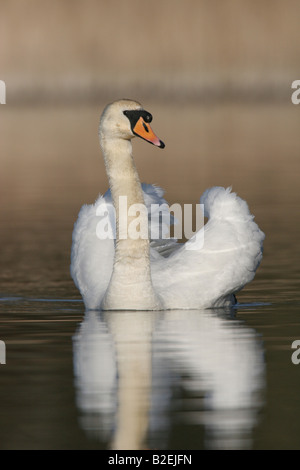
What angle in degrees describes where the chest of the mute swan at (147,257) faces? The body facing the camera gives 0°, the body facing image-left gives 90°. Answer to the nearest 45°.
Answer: approximately 45°
